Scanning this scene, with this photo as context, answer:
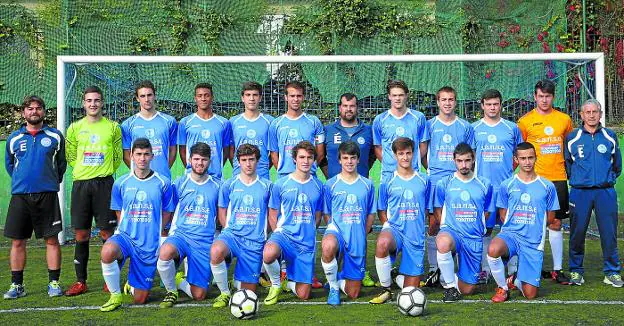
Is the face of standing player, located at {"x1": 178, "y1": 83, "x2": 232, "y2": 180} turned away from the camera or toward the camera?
toward the camera

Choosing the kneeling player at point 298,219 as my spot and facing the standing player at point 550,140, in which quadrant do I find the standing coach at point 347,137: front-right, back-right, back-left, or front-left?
front-left

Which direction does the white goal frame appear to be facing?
toward the camera

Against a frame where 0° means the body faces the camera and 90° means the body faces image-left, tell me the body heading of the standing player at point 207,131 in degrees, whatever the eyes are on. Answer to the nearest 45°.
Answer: approximately 0°

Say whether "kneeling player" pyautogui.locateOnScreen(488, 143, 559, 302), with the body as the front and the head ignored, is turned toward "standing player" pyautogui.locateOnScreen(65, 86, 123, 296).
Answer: no

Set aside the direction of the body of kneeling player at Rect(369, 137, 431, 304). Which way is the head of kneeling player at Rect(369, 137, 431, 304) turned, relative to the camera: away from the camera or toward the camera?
toward the camera

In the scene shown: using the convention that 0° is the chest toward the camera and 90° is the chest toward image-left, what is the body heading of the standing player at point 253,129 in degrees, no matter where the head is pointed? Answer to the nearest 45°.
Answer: approximately 0°

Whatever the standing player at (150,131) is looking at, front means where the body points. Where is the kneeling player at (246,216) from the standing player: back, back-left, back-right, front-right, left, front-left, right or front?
front-left

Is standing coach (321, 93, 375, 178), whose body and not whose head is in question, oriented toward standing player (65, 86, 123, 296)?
no

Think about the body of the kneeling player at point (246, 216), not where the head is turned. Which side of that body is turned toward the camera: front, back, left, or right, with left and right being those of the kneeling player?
front

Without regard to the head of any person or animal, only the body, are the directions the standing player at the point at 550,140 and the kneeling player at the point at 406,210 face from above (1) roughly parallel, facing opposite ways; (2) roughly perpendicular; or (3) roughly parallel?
roughly parallel

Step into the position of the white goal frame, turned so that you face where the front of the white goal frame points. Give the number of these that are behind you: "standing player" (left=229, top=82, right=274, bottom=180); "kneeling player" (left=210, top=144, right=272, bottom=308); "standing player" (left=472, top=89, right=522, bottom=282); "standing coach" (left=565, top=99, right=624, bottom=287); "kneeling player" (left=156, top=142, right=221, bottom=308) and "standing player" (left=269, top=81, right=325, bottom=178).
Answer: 0

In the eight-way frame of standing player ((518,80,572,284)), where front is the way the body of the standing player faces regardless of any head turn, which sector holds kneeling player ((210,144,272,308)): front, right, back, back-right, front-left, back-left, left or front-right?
front-right

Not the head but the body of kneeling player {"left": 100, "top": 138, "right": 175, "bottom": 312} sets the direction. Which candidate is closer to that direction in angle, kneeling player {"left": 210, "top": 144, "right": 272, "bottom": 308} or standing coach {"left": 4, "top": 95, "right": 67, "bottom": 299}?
the kneeling player

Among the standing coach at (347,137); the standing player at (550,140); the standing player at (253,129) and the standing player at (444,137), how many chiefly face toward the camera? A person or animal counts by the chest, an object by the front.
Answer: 4

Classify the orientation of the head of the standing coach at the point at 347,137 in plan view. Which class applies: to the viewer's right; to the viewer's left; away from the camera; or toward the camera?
toward the camera
